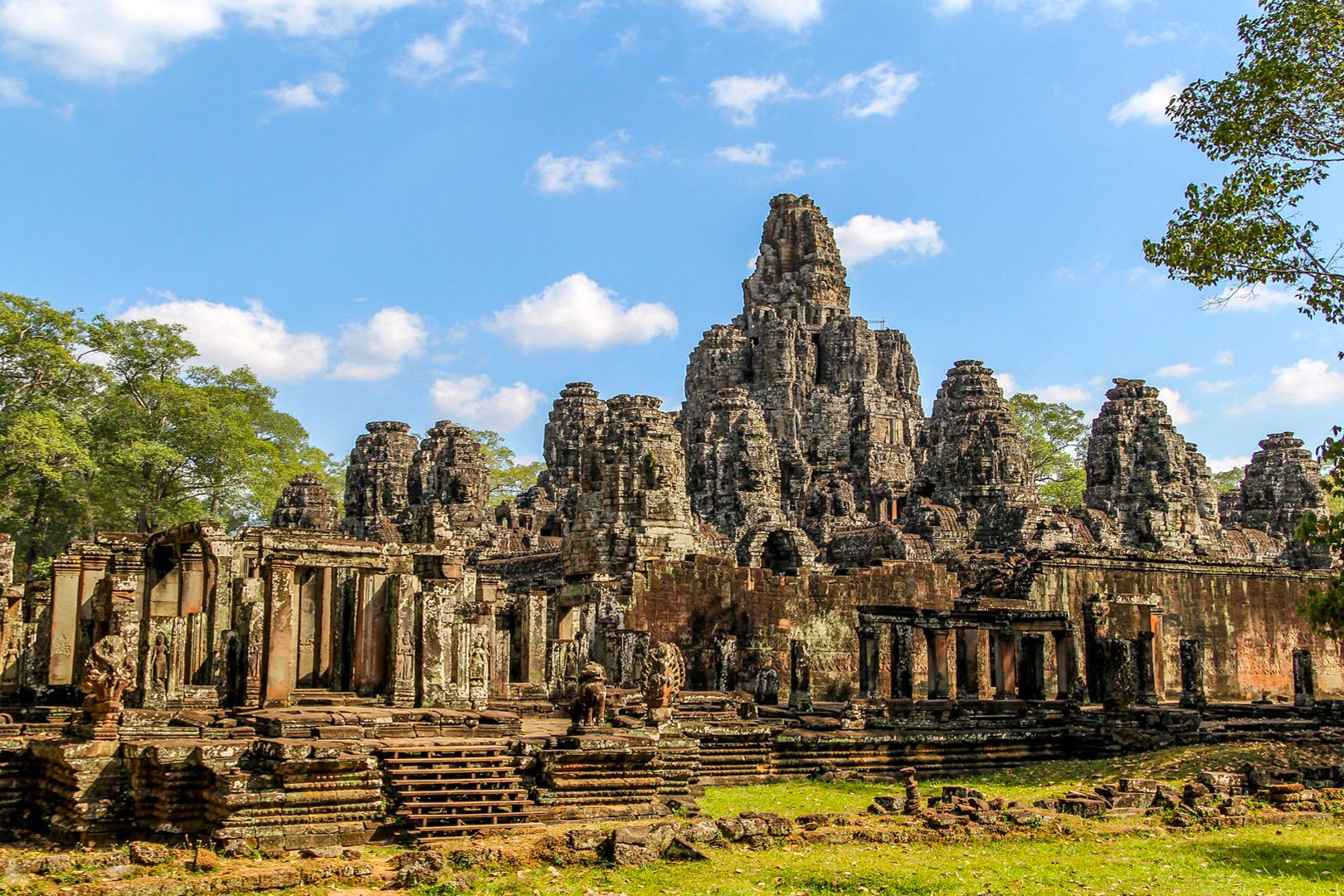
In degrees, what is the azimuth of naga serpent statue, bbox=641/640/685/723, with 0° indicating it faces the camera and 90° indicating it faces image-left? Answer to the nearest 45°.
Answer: approximately 45°

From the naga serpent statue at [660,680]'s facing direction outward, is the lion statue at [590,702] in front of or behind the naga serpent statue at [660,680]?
in front
